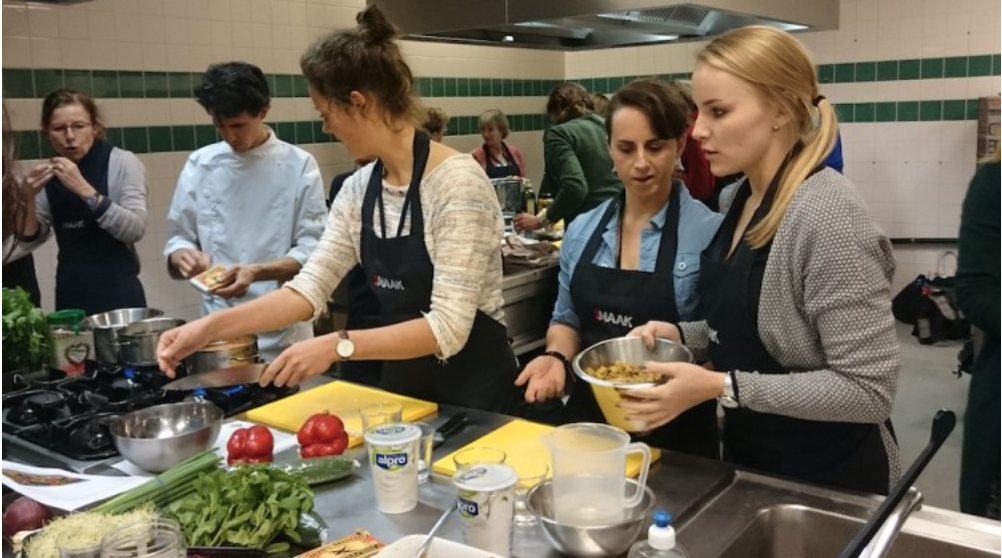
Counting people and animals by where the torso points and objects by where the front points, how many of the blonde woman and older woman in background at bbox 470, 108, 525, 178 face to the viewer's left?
1

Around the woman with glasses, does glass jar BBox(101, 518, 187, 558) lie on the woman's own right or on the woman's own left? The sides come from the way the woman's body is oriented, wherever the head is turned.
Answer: on the woman's own left

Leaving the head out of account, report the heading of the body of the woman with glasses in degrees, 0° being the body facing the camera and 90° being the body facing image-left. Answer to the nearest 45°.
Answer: approximately 45°

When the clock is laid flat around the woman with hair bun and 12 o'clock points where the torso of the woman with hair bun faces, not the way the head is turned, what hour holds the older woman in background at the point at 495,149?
The older woman in background is roughly at 5 o'clock from the woman with hair bun.

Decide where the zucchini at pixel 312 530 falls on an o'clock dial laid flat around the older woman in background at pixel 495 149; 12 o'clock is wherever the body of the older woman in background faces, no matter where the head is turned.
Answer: The zucchini is roughly at 12 o'clock from the older woman in background.

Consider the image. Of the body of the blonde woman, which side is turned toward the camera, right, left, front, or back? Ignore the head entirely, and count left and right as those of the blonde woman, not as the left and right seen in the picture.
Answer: left

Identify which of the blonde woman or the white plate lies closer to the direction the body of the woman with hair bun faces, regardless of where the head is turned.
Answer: the white plate

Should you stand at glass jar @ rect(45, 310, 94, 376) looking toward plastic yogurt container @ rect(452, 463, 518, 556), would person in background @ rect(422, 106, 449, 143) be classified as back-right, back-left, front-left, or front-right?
back-left

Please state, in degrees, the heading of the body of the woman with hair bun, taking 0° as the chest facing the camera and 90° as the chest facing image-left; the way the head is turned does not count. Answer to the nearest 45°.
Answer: approximately 45°

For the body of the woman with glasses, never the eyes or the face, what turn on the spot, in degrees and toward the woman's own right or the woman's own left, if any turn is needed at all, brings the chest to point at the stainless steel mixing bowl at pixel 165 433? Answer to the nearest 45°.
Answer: approximately 45° to the woman's own left

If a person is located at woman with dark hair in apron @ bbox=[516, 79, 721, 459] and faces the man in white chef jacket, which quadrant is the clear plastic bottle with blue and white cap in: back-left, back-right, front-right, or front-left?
back-left

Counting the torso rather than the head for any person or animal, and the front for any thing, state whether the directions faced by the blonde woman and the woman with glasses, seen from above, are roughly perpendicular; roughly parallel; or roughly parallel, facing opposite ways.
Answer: roughly perpendicular
